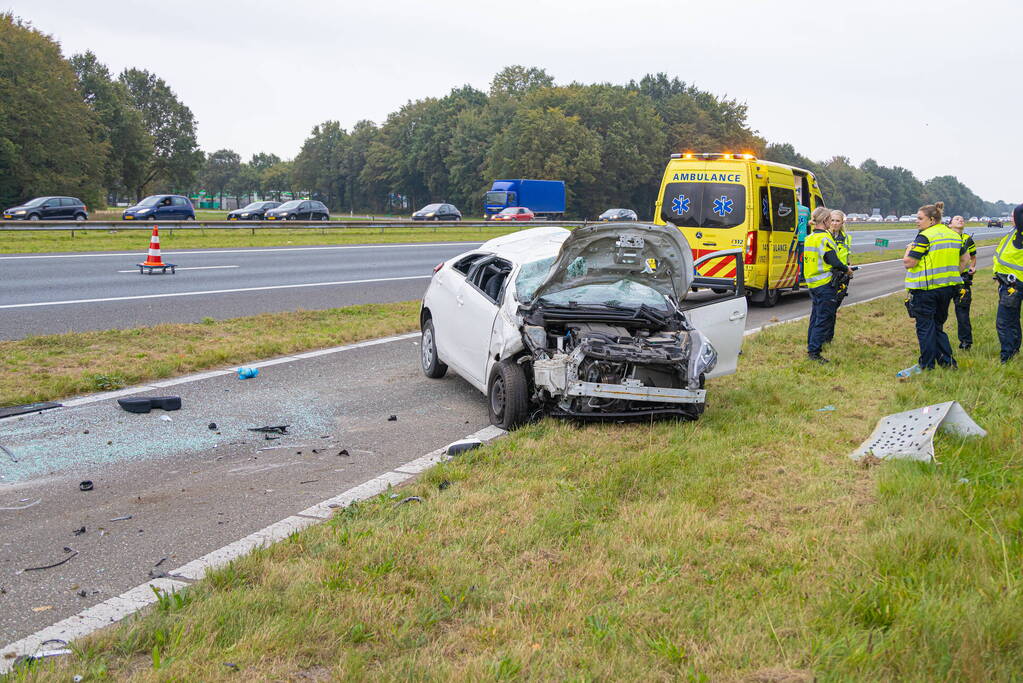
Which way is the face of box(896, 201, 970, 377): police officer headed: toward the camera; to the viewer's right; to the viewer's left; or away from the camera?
to the viewer's left

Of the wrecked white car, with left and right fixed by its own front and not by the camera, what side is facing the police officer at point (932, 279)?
left

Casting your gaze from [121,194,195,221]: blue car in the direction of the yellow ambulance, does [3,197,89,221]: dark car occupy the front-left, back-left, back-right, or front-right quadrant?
back-right

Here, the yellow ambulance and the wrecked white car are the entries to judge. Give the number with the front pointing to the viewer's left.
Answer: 0

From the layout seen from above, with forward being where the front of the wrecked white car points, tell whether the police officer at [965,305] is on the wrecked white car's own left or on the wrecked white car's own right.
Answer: on the wrecked white car's own left

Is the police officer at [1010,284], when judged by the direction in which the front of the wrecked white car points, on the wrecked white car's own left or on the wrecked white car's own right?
on the wrecked white car's own left
